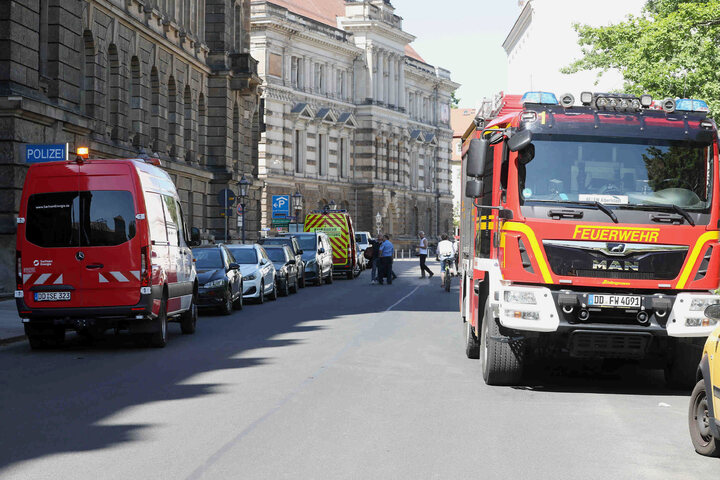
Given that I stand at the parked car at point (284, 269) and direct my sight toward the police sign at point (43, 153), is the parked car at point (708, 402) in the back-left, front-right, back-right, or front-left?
front-left

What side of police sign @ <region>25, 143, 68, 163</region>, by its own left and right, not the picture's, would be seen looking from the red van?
front

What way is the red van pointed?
away from the camera

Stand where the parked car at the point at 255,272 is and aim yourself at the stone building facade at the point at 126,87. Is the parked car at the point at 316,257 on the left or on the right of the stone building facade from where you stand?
right

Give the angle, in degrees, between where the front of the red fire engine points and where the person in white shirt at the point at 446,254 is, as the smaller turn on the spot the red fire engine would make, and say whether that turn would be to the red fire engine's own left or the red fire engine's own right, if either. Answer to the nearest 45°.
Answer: approximately 180°

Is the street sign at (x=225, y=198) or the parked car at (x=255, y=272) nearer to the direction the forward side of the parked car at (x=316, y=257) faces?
the parked car

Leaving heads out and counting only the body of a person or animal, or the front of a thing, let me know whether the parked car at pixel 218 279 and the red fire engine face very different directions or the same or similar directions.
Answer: same or similar directions

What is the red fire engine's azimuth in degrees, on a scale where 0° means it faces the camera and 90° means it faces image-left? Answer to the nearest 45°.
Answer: approximately 0°

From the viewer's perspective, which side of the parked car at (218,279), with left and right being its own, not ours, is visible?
front

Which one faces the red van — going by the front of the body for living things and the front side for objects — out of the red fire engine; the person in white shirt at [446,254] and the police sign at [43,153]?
the police sign
